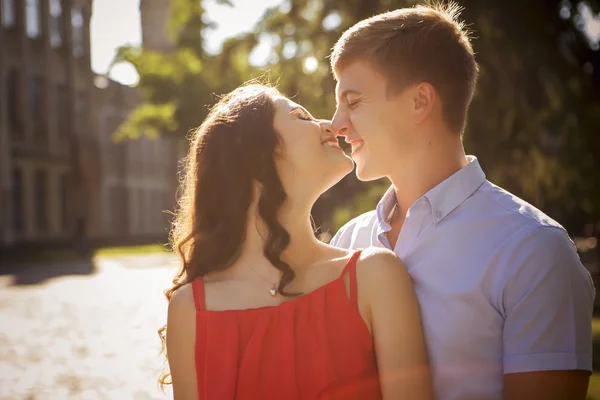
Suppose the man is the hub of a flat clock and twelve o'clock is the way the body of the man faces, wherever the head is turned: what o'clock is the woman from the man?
The woman is roughly at 1 o'clock from the man.

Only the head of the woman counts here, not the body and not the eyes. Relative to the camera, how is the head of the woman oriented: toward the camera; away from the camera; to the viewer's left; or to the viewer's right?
to the viewer's right

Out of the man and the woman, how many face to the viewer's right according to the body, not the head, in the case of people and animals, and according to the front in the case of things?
0

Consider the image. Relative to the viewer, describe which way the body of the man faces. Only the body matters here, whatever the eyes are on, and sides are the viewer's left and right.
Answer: facing the viewer and to the left of the viewer

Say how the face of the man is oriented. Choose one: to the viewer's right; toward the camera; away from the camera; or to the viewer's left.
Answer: to the viewer's left

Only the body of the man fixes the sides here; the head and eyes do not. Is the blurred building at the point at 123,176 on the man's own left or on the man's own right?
on the man's own right
